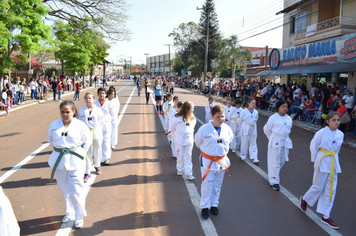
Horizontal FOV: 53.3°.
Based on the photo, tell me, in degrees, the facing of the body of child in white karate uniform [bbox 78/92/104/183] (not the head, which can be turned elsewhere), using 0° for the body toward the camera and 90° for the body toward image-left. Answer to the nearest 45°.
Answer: approximately 0°

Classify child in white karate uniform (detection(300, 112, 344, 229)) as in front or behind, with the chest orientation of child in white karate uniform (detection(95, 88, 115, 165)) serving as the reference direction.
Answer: in front

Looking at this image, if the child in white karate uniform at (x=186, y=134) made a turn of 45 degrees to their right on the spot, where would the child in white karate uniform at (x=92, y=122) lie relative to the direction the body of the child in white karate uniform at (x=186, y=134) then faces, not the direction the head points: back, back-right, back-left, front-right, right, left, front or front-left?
right

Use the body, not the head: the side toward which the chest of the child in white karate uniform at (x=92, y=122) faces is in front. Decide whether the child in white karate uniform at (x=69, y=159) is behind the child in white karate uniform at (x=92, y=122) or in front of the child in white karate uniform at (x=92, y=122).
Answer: in front

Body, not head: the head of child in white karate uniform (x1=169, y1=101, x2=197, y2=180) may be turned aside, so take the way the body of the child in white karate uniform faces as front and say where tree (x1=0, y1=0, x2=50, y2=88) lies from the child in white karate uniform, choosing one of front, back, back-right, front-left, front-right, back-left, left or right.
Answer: back

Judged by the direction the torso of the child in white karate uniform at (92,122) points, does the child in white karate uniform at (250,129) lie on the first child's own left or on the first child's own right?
on the first child's own left

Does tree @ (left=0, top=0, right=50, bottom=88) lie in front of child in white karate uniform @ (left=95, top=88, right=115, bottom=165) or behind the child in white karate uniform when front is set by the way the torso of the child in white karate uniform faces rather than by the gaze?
behind

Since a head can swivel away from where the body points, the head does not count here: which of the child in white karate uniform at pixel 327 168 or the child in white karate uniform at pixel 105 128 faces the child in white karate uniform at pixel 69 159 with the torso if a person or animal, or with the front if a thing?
the child in white karate uniform at pixel 105 128

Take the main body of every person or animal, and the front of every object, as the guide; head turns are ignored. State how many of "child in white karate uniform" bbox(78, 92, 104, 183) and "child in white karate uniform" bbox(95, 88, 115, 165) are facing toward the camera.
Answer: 2
